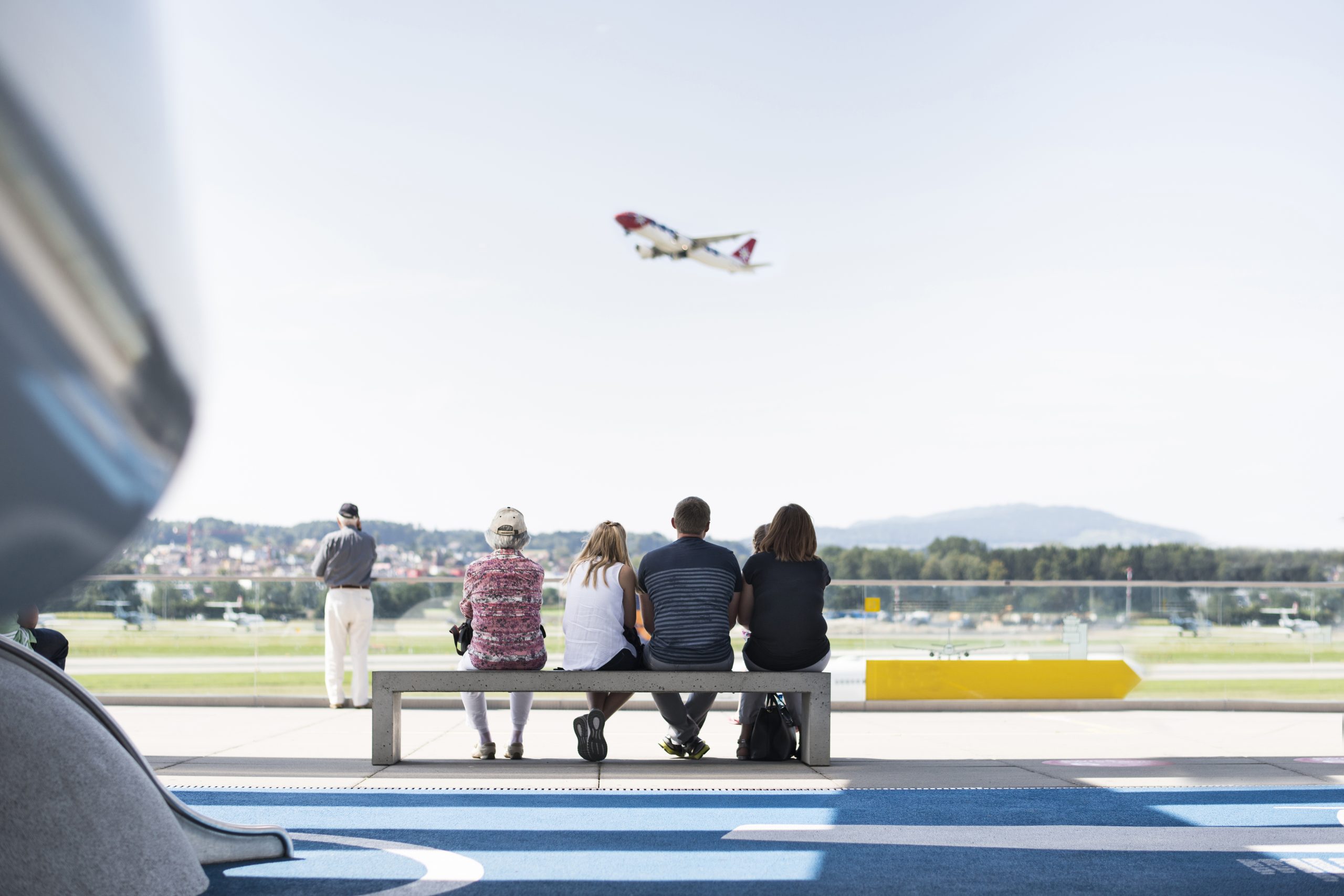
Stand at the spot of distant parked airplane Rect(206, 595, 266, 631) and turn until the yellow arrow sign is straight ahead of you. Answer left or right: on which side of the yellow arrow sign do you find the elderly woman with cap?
right

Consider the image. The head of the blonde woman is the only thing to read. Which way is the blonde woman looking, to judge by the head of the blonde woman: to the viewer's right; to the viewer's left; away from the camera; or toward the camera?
away from the camera

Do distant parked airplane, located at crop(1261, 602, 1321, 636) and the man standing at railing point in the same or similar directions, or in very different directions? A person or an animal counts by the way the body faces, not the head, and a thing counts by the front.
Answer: very different directions

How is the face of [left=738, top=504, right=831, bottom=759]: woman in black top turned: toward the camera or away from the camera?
away from the camera

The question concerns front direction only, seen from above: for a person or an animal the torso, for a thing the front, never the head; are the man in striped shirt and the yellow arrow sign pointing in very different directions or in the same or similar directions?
very different directions

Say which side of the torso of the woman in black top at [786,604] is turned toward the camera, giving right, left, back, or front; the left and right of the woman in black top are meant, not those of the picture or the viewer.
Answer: back

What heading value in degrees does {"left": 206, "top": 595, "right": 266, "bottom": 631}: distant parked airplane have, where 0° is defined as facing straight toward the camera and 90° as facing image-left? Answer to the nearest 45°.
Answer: approximately 315°

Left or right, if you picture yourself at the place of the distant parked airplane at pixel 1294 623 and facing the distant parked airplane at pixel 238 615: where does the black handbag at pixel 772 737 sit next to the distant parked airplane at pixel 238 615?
left

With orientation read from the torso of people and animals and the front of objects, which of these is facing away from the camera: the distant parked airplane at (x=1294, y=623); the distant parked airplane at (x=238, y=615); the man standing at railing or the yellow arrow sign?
the man standing at railing

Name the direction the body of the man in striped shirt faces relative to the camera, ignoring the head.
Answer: away from the camera

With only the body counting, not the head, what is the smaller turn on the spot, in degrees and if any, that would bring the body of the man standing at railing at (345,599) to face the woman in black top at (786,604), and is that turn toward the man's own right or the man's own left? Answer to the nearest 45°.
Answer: approximately 135° to the man's own right

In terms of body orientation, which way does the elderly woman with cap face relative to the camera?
away from the camera

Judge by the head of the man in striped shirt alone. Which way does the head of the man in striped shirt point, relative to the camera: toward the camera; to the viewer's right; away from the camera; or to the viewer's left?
away from the camera

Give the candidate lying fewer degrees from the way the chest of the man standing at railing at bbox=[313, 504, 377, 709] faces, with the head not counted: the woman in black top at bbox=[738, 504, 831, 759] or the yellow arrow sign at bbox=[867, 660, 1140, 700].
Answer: the yellow arrow sign
